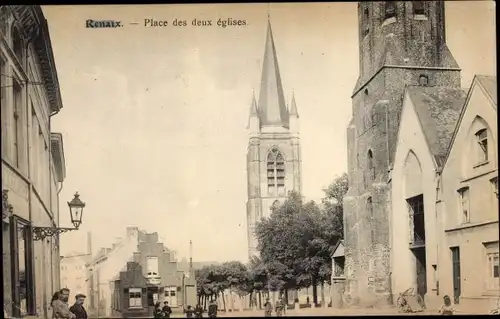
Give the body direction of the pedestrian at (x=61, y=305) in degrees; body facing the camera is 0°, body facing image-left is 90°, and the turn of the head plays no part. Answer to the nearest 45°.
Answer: approximately 315°

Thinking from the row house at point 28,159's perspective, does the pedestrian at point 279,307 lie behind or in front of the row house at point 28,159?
in front

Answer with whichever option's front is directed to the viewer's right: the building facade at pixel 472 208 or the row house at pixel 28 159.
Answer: the row house

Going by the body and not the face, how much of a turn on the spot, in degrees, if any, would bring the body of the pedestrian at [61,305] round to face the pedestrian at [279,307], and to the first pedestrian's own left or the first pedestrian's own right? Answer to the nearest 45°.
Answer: approximately 45° to the first pedestrian's own left

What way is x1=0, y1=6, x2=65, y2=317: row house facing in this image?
to the viewer's right

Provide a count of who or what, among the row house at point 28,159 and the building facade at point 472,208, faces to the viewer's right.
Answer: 1
